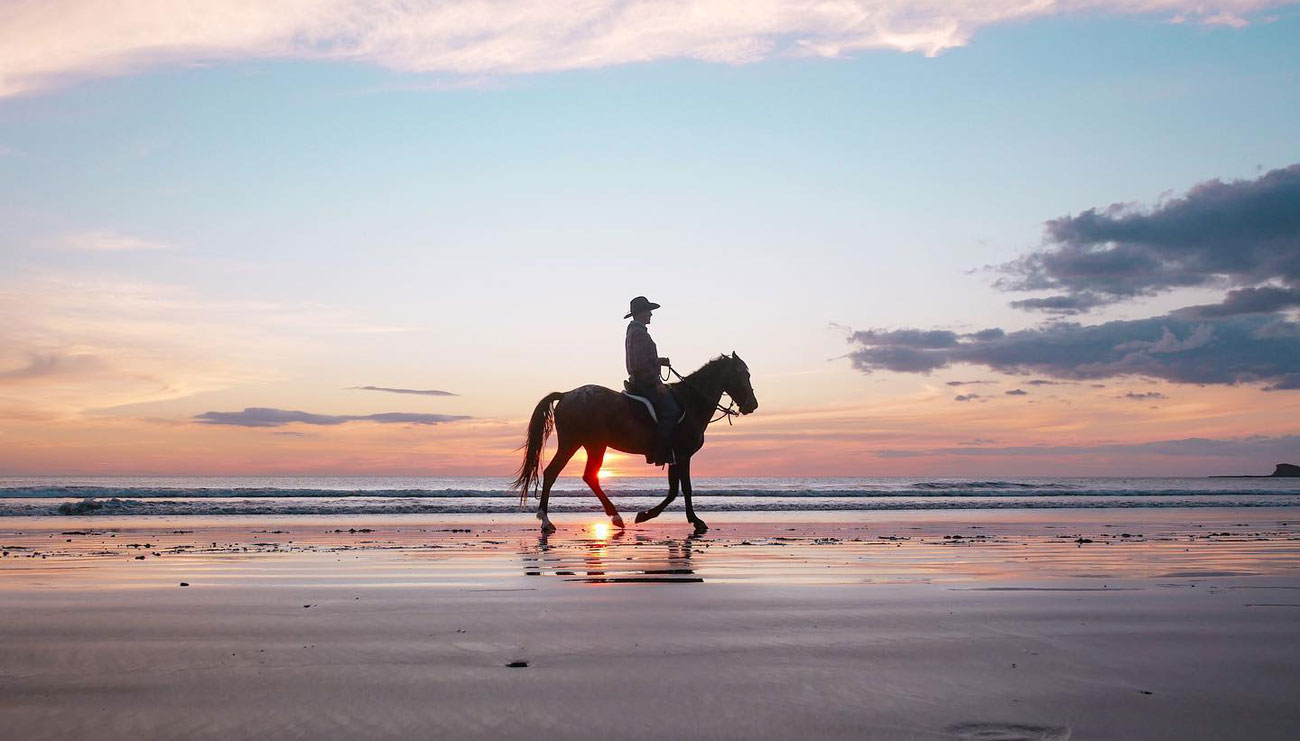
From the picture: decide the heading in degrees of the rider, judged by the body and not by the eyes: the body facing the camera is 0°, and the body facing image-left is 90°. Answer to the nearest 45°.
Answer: approximately 270°

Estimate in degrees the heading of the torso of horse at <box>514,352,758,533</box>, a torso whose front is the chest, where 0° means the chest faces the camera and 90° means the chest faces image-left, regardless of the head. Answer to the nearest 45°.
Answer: approximately 270°
